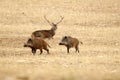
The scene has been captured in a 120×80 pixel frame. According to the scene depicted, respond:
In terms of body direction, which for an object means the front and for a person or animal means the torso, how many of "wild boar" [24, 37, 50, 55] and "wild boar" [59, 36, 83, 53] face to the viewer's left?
2

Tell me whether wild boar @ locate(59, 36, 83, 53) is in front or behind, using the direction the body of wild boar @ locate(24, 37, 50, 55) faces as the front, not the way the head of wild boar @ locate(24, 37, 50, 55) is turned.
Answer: behind

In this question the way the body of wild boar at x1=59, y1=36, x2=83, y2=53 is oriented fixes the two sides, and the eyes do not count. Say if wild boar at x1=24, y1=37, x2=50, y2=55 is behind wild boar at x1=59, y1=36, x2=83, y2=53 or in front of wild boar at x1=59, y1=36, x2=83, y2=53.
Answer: in front

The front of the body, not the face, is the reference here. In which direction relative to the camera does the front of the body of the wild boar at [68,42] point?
to the viewer's left

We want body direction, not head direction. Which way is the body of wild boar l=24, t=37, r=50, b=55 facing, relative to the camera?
to the viewer's left
